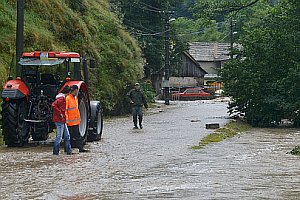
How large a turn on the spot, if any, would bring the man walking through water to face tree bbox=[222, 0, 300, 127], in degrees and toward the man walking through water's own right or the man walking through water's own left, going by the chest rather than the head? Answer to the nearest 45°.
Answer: approximately 135° to the man walking through water's own left

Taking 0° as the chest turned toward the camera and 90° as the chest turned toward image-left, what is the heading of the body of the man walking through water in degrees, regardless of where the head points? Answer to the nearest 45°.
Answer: approximately 0°

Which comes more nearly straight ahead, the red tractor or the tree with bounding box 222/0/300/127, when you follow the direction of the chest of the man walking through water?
the red tractor

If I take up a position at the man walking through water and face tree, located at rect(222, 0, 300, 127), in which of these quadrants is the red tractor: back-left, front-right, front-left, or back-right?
back-right

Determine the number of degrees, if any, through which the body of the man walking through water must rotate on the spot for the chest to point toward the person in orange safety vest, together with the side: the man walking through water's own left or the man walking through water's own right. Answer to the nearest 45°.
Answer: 0° — they already face them
